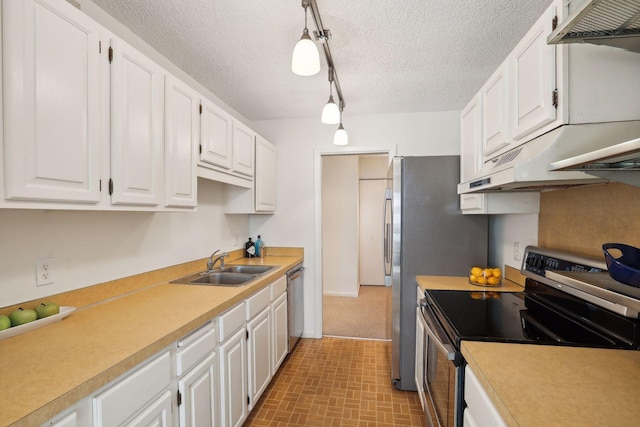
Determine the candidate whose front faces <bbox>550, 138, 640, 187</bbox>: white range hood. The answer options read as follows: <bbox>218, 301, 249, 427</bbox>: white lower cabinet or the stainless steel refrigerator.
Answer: the white lower cabinet

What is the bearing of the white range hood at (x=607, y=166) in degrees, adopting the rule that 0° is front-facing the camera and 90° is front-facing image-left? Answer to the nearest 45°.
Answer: approximately 45°

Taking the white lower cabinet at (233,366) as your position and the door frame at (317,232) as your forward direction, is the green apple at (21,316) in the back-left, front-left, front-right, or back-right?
back-left

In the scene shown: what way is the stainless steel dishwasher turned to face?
to the viewer's right

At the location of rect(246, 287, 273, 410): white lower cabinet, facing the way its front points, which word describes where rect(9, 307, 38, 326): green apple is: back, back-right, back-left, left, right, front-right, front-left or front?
back-right

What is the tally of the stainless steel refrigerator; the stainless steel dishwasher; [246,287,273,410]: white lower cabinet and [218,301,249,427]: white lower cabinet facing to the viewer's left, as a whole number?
1

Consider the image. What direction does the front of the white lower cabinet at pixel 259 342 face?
to the viewer's right

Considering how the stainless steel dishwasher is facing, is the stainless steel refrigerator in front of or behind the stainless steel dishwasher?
in front

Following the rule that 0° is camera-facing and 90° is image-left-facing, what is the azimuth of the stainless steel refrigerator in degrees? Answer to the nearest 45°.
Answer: approximately 90°

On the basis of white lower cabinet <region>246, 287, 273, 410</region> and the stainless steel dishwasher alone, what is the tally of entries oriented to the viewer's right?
2

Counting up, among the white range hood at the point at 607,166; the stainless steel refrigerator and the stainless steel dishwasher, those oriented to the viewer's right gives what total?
1

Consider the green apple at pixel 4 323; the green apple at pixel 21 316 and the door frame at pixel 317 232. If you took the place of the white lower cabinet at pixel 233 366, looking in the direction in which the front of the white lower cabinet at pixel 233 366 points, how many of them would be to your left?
1

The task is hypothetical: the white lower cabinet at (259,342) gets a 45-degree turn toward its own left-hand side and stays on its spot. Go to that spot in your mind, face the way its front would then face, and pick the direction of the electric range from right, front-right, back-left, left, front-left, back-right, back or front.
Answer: right
